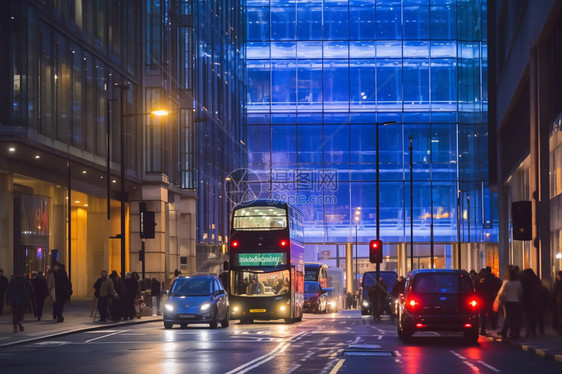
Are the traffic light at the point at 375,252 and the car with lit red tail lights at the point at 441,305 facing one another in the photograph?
yes

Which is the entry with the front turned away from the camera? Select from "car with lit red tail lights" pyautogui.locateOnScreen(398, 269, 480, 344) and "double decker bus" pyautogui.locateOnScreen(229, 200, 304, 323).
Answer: the car with lit red tail lights

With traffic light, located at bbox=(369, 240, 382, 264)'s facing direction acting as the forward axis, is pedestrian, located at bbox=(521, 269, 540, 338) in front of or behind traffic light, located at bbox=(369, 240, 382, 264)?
in front

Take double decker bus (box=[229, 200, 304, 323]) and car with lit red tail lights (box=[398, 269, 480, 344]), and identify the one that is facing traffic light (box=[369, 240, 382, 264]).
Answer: the car with lit red tail lights

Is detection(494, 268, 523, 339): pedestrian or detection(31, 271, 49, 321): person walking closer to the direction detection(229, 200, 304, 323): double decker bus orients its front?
the pedestrian

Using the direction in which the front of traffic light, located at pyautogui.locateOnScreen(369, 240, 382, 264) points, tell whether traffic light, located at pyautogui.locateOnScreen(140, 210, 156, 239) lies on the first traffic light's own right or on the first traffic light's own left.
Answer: on the first traffic light's own right

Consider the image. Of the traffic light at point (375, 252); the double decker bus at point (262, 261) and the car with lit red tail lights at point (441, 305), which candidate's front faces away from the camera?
the car with lit red tail lights

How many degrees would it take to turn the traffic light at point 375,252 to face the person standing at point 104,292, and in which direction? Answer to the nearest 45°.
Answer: approximately 45° to its right

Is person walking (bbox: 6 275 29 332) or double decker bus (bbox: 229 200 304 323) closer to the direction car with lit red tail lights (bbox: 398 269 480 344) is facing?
the double decker bus

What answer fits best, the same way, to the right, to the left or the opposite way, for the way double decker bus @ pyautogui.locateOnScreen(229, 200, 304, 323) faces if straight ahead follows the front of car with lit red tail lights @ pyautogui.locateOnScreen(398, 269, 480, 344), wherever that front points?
the opposite way

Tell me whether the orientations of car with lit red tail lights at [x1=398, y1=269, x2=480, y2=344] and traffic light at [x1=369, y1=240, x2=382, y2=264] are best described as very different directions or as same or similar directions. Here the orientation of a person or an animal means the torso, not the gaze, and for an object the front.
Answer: very different directions

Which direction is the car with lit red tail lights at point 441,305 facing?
away from the camera

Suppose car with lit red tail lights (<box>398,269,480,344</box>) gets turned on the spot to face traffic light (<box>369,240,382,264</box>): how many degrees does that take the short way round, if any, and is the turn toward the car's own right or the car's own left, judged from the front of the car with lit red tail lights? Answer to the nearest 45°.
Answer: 0° — it already faces it

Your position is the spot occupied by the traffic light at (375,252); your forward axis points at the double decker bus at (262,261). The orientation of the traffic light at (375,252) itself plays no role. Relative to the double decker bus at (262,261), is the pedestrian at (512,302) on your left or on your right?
left

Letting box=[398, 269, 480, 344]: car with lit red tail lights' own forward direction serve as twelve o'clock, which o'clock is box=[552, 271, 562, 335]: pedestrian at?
The pedestrian is roughly at 2 o'clock from the car with lit red tail lights.
